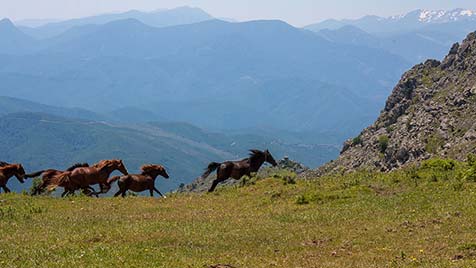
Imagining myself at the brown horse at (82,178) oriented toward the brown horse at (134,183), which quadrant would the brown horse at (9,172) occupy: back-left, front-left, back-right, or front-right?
back-left

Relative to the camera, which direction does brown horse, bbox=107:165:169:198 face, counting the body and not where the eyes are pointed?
to the viewer's right

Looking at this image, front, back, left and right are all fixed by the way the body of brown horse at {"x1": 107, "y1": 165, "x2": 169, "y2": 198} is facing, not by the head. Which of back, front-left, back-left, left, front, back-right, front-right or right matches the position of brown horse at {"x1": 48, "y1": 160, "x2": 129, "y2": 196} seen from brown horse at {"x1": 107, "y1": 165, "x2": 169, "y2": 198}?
back

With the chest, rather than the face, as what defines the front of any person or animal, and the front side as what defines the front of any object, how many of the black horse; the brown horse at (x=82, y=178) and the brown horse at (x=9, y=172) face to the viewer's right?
3

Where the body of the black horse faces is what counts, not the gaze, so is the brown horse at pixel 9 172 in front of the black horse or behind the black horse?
behind

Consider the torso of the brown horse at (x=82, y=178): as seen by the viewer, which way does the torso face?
to the viewer's right

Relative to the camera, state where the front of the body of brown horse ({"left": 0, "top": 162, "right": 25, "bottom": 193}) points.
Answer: to the viewer's right

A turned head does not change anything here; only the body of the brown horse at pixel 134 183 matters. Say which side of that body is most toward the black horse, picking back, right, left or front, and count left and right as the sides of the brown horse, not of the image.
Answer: front

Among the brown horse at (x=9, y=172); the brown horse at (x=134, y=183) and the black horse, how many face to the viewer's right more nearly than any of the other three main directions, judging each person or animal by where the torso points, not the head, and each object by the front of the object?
3

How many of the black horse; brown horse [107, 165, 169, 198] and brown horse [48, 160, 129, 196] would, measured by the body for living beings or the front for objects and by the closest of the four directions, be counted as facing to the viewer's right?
3

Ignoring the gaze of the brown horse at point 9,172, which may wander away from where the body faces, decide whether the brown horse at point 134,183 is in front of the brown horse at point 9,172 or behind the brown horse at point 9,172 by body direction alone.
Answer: in front

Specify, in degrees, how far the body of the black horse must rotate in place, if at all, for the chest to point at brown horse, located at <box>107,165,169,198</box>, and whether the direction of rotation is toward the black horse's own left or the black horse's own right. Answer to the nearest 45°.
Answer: approximately 135° to the black horse's own right

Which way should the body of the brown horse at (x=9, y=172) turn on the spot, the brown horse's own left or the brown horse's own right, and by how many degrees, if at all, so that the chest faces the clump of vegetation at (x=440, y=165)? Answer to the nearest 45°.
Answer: approximately 45° to the brown horse's own right

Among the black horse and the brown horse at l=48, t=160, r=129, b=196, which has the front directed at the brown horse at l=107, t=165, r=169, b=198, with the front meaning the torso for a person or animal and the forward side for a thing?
the brown horse at l=48, t=160, r=129, b=196

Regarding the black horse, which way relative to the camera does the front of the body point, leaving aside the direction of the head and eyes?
to the viewer's right

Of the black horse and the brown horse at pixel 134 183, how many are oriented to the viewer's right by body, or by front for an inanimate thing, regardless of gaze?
2

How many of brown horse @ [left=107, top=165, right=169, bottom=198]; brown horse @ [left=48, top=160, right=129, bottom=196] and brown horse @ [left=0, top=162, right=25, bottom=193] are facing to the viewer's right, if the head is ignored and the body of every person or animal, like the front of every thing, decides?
3

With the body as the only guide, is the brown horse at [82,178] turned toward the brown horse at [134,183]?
yes
